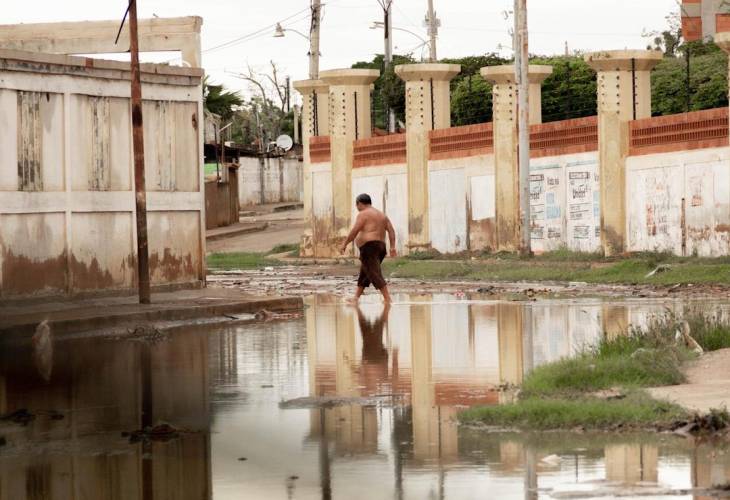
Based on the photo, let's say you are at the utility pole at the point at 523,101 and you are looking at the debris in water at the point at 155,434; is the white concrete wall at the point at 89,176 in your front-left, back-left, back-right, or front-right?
front-right

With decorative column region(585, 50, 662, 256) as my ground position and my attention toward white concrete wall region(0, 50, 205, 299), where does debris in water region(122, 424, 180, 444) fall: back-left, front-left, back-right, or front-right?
front-left

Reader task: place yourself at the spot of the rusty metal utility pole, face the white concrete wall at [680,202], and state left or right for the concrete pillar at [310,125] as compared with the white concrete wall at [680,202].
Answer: left

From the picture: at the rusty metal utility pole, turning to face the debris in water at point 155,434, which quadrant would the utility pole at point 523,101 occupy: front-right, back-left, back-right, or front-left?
back-left

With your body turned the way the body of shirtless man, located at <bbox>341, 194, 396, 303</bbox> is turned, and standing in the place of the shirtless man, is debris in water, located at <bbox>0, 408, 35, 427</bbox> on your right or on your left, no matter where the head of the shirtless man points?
on your left

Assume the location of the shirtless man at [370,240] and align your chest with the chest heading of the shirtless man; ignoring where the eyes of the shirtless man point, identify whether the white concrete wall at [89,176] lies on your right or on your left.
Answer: on your left

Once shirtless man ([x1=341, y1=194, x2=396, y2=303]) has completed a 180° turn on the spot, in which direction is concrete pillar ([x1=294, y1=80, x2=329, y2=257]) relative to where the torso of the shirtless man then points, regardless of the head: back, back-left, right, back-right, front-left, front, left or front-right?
back-left

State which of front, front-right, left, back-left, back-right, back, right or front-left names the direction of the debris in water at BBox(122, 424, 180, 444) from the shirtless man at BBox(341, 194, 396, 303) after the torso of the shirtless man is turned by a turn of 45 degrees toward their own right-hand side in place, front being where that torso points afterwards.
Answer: back

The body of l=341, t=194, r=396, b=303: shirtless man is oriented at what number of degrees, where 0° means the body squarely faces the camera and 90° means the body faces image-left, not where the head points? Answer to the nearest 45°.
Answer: approximately 135°

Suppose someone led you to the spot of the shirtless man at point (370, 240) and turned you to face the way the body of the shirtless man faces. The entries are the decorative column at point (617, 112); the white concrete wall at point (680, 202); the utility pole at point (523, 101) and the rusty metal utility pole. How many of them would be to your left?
1

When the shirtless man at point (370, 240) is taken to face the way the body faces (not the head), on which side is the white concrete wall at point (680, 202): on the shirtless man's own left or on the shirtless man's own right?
on the shirtless man's own right

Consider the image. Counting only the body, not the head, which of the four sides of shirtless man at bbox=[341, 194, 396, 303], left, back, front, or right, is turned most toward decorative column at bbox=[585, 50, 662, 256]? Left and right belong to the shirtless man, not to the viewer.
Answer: right
